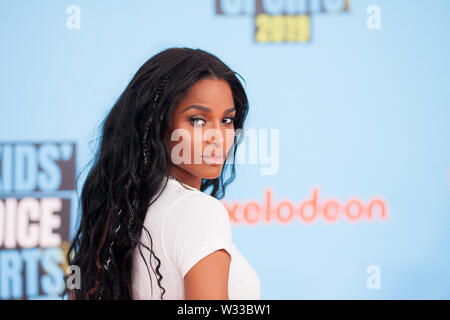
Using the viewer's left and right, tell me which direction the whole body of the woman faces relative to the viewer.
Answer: facing to the right of the viewer
